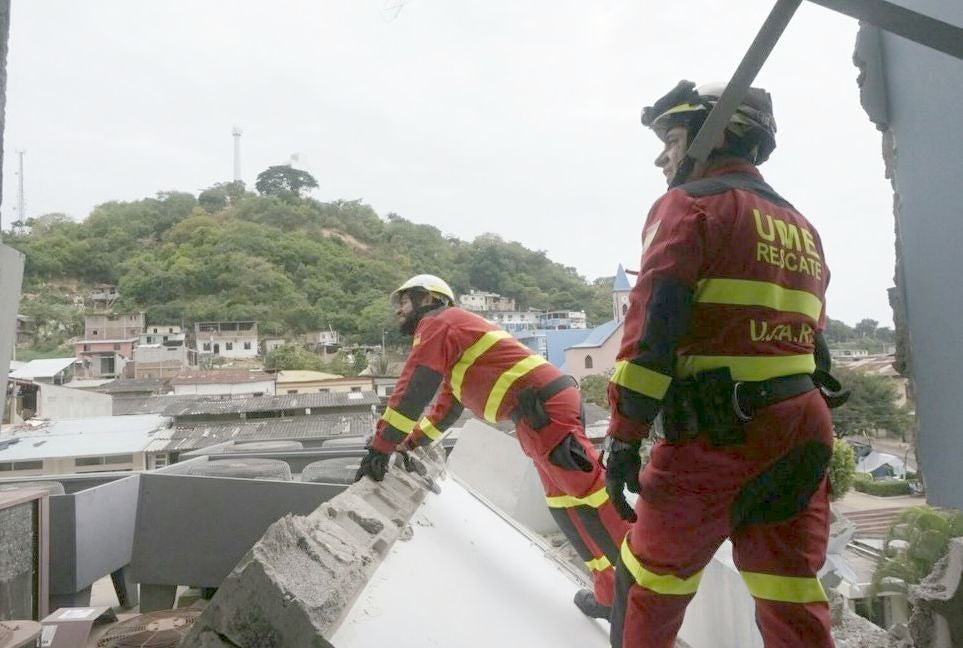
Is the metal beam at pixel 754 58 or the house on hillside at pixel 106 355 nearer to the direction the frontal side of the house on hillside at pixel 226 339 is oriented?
the metal beam

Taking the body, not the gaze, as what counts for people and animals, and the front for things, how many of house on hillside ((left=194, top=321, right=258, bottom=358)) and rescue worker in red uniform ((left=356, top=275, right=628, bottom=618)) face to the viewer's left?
1

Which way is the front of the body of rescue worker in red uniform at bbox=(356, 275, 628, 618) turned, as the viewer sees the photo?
to the viewer's left

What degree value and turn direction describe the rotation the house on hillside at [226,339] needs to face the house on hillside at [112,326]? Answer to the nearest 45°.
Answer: approximately 90° to its right

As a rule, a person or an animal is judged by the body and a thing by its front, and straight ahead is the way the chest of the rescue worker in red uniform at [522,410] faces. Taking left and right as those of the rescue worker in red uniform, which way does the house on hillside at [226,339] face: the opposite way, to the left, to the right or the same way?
to the left

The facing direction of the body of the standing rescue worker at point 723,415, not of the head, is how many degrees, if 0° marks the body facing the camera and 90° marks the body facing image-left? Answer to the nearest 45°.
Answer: approximately 135°

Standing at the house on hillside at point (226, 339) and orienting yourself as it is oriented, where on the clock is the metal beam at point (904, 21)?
The metal beam is roughly at 12 o'clock from the house on hillside.

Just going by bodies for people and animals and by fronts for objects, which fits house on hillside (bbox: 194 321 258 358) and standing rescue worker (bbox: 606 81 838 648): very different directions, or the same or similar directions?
very different directions

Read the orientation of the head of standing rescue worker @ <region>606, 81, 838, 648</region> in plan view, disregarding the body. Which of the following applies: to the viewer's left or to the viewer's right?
to the viewer's left

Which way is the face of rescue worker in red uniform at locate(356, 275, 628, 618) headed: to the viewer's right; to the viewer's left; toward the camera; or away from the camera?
to the viewer's left

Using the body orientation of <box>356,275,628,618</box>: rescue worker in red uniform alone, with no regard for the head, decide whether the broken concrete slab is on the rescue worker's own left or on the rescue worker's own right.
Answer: on the rescue worker's own left
